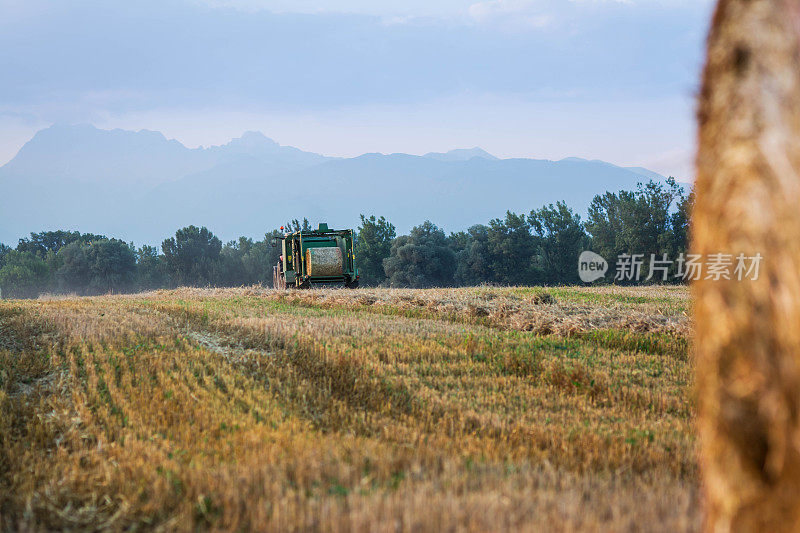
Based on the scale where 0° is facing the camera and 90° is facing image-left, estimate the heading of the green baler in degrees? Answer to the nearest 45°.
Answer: approximately 135°
